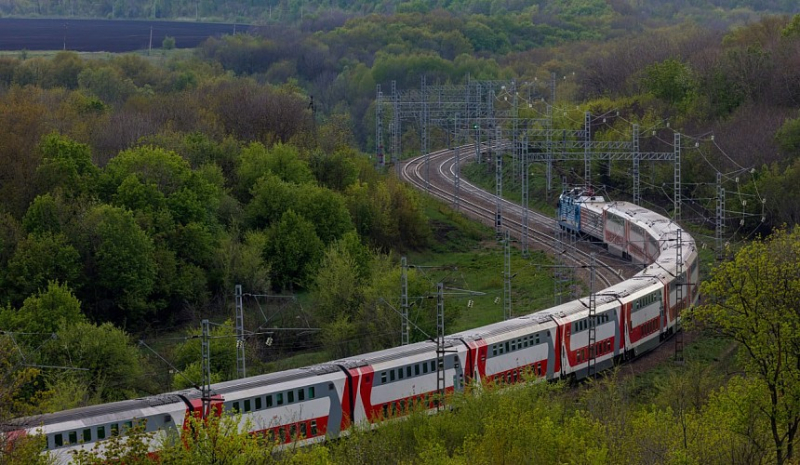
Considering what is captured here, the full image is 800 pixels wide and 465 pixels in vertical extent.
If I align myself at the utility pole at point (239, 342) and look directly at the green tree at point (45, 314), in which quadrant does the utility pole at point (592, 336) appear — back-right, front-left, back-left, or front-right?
back-right

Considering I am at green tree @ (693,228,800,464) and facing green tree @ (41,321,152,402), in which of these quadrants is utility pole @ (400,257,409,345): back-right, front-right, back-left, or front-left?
front-right

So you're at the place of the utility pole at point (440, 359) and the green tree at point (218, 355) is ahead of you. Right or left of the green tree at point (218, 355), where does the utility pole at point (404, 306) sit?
right

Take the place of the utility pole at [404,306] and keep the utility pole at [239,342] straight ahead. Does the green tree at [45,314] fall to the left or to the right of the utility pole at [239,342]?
right

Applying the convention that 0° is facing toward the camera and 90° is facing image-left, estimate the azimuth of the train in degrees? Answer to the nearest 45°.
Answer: approximately 135°
